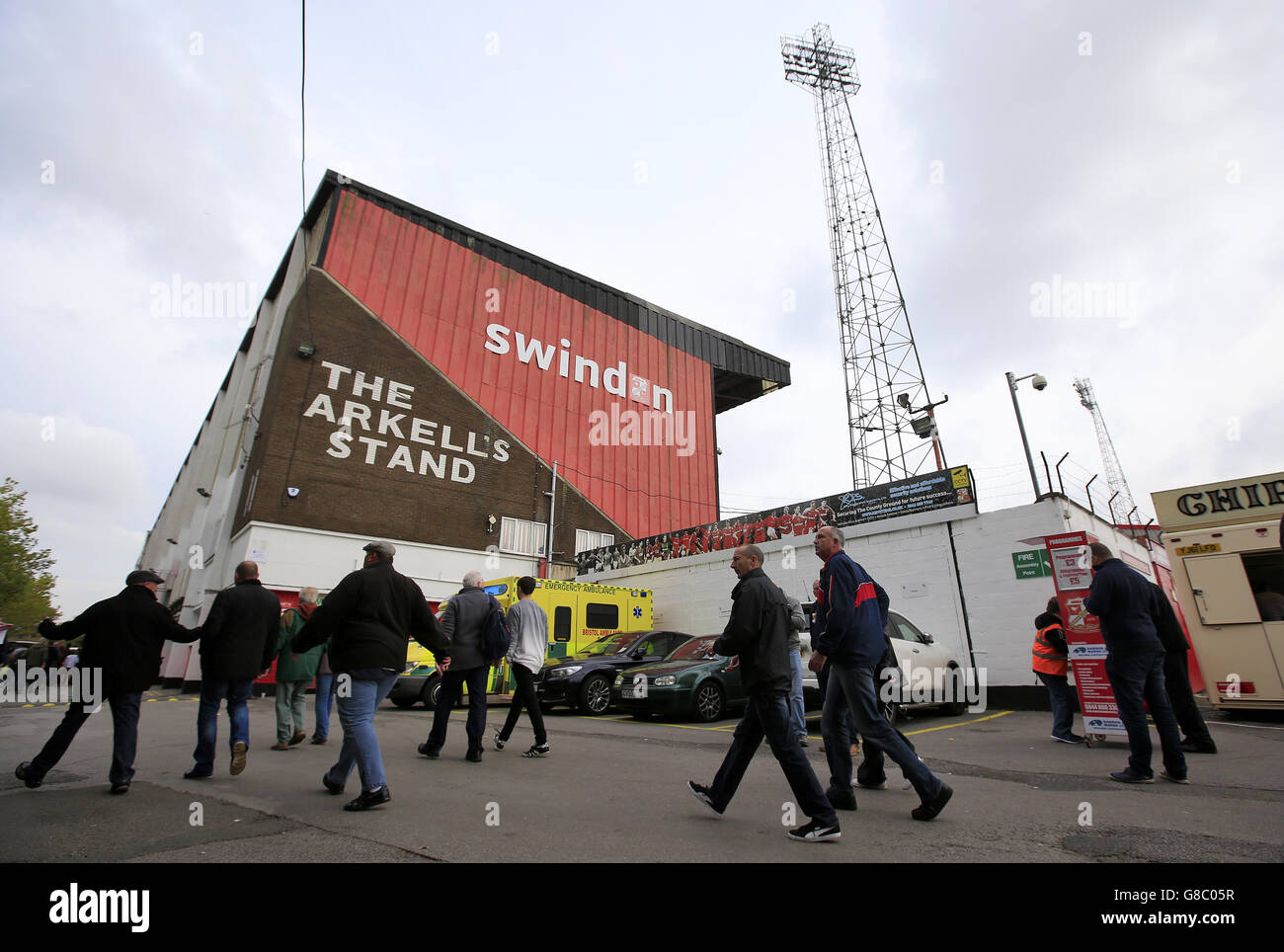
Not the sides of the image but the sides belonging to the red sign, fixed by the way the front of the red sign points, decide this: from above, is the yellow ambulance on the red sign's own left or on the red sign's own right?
on the red sign's own right

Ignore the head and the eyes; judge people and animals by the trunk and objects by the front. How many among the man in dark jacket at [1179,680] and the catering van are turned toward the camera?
0

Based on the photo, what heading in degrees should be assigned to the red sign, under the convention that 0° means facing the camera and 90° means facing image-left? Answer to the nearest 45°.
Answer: approximately 0°

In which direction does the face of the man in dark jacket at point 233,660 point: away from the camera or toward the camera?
away from the camera

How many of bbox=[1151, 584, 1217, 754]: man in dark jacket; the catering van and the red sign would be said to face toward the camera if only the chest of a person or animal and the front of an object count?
1

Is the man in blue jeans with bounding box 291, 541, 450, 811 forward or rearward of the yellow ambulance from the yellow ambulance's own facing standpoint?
forward

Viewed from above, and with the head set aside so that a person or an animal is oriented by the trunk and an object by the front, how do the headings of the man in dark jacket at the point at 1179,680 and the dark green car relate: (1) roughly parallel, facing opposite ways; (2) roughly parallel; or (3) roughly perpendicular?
roughly perpendicular

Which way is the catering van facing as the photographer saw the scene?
facing away from the viewer

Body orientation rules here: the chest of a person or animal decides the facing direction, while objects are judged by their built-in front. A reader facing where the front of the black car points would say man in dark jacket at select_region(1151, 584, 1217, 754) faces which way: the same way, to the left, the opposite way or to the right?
to the right
